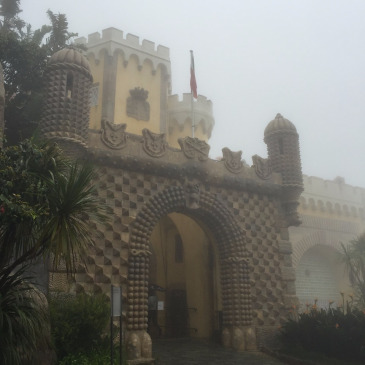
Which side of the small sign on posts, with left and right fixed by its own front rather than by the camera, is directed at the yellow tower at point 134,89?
back

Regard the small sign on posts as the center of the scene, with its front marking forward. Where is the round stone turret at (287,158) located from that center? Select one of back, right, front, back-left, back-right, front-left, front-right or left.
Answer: back-left

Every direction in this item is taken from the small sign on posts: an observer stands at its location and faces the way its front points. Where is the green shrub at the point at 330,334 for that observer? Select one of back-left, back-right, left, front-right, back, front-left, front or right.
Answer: back-left

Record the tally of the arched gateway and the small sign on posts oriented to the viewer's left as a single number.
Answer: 0

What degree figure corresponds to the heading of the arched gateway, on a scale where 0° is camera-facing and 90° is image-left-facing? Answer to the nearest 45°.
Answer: approximately 315°

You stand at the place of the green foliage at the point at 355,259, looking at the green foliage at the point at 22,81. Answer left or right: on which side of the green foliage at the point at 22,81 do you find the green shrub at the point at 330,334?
left

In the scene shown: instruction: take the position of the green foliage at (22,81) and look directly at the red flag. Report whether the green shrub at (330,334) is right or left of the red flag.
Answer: right

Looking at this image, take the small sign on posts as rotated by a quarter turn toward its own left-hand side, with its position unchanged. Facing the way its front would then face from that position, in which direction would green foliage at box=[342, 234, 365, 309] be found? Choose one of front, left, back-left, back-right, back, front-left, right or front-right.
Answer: front-left

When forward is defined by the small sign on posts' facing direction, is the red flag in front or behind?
behind

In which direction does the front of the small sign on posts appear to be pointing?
toward the camera

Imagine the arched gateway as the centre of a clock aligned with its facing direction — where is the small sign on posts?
The small sign on posts is roughly at 2 o'clock from the arched gateway.
